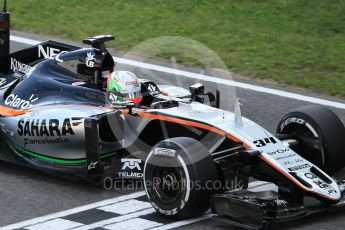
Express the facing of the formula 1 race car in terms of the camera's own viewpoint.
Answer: facing the viewer and to the right of the viewer
